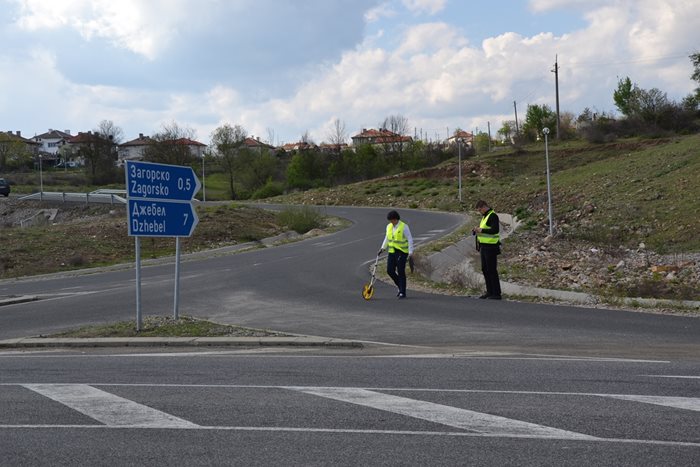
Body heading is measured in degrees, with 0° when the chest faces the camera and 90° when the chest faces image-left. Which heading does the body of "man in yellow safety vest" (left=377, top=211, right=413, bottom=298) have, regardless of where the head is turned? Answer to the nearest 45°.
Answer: approximately 45°

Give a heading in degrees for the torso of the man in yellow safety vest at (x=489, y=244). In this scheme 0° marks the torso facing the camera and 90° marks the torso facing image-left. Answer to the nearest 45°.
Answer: approximately 90°

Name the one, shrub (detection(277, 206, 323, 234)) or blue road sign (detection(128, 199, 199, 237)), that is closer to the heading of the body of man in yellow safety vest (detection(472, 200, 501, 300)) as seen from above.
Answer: the blue road sign

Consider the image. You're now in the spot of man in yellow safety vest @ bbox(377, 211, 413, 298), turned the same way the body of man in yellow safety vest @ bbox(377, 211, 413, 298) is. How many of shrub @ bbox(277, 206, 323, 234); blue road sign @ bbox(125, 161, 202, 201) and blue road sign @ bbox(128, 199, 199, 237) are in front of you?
2

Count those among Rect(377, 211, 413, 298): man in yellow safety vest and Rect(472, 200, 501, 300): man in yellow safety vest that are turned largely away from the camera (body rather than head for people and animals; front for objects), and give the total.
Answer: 0

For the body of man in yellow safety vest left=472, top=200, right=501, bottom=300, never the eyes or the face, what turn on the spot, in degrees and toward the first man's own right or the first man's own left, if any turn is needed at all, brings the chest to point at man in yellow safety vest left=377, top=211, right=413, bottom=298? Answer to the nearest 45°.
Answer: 0° — they already face them

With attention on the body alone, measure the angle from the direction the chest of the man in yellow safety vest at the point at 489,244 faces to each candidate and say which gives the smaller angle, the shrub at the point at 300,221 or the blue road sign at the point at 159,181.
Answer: the blue road sign

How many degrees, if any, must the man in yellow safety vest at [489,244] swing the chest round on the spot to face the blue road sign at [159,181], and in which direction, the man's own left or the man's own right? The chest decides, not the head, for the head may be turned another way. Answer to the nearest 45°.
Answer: approximately 45° to the man's own left

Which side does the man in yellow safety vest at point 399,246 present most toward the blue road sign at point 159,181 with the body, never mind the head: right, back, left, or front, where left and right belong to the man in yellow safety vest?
front

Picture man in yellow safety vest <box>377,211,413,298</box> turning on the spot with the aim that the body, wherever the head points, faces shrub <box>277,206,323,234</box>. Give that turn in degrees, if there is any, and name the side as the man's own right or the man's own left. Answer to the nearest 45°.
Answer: approximately 135° to the man's own right

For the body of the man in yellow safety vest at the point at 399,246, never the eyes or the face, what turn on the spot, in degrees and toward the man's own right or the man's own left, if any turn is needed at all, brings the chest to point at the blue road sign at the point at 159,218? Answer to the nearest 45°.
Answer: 0° — they already face it

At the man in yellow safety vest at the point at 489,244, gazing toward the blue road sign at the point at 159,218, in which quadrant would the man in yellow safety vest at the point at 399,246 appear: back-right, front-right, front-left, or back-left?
front-right

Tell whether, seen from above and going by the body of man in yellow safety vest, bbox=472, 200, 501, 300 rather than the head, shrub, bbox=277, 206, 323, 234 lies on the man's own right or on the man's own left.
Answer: on the man's own right
